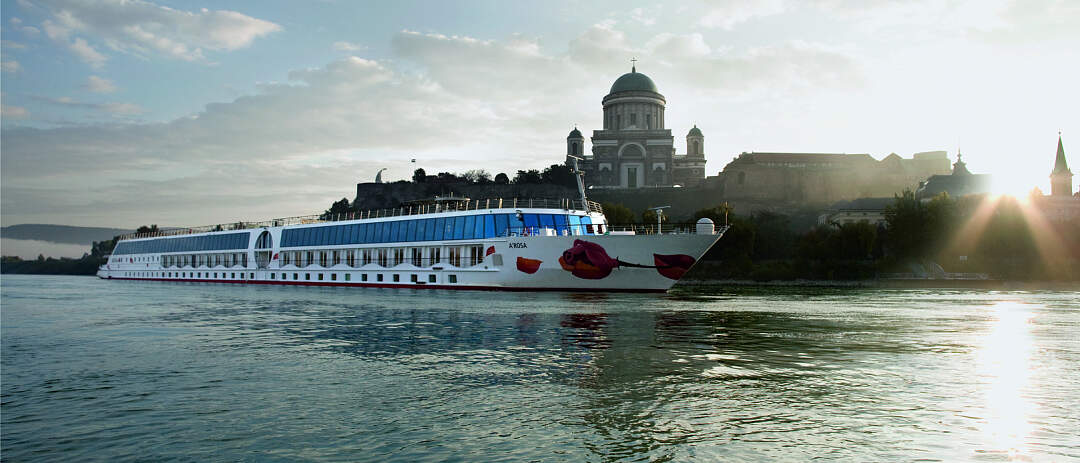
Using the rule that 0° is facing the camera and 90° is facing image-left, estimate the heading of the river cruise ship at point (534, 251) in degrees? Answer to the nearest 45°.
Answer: approximately 315°
